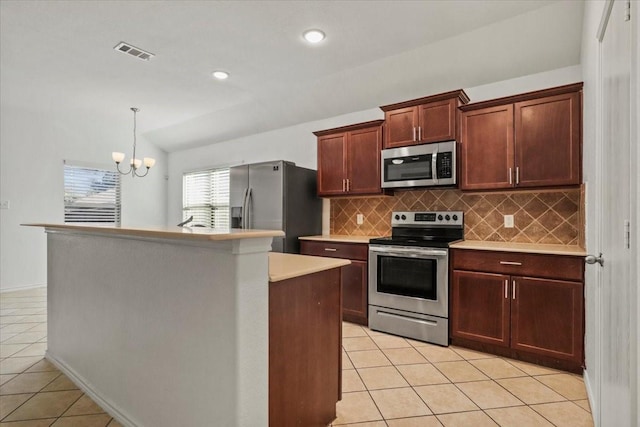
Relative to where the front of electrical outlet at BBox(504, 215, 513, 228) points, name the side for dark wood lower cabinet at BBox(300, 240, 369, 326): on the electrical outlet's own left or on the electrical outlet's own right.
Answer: on the electrical outlet's own right

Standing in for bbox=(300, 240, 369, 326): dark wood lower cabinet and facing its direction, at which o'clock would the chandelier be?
The chandelier is roughly at 2 o'clock from the dark wood lower cabinet.

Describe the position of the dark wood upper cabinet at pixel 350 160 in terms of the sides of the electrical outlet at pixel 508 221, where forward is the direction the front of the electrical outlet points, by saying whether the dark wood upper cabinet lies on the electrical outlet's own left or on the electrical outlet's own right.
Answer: on the electrical outlet's own right

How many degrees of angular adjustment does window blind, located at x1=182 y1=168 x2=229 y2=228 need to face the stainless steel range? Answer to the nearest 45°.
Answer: approximately 90° to its left

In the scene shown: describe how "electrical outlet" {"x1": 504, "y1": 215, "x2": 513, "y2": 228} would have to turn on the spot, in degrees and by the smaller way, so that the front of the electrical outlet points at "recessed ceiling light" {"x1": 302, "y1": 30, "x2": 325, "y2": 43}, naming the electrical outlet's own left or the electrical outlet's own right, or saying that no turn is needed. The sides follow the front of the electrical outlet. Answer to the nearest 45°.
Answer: approximately 45° to the electrical outlet's own right

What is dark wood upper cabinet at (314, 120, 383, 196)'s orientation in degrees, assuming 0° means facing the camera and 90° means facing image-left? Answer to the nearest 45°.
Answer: approximately 45°

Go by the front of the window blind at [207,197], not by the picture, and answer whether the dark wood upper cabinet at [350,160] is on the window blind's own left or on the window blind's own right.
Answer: on the window blind's own left

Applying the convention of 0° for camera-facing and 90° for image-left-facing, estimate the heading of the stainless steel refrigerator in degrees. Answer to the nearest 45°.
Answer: approximately 45°

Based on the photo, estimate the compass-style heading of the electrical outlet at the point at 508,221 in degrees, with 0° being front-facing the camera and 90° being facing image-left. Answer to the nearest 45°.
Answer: approximately 0°

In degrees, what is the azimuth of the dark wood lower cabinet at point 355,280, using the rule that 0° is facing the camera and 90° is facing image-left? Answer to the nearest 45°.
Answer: approximately 45°
